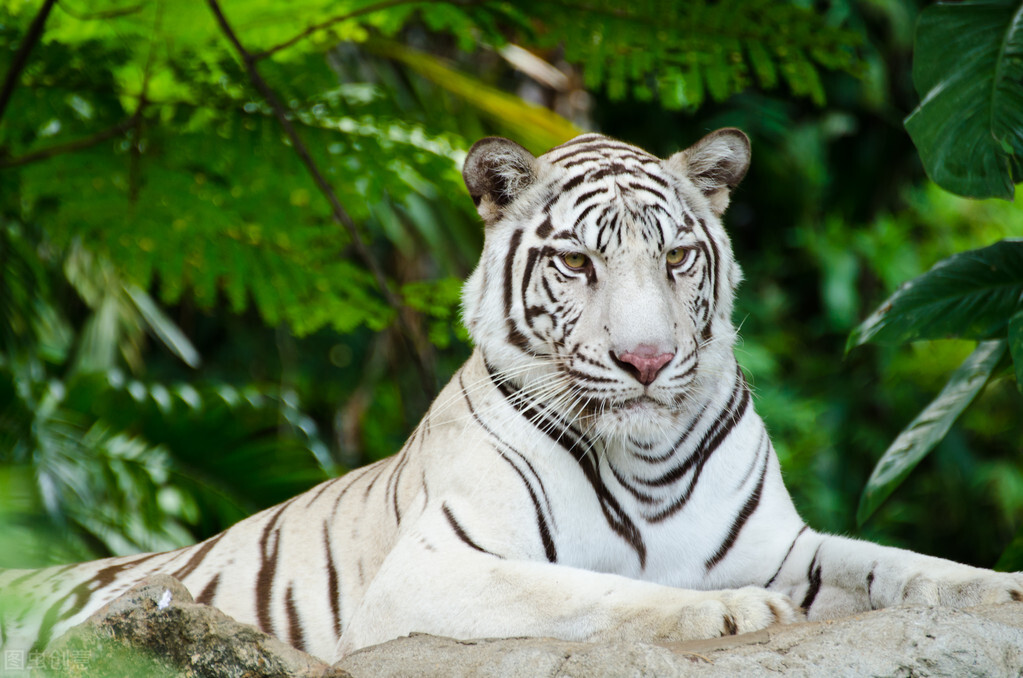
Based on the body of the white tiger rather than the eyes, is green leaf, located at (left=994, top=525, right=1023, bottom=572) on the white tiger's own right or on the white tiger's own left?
on the white tiger's own left

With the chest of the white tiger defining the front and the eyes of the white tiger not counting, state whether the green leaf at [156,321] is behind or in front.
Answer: behind

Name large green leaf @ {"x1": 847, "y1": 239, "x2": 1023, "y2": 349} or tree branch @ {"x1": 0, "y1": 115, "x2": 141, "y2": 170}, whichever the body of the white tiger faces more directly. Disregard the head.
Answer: the large green leaf

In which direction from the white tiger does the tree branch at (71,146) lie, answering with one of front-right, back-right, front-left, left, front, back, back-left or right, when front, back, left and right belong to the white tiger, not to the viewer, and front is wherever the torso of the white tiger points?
back

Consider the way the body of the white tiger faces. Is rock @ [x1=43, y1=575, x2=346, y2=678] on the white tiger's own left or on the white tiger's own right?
on the white tiger's own right

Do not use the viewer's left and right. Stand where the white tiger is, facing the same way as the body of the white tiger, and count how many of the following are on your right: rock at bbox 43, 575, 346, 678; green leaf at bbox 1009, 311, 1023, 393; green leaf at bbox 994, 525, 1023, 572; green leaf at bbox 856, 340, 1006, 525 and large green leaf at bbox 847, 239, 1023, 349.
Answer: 1

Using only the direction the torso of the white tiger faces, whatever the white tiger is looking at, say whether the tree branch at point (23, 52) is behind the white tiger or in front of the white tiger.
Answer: behind

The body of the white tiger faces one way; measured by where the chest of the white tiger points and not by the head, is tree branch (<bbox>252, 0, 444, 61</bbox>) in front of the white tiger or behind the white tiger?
behind

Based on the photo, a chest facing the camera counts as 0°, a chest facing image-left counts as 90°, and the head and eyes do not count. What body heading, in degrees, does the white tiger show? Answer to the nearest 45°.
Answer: approximately 315°

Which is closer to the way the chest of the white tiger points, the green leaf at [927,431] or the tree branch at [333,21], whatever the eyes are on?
the green leaf

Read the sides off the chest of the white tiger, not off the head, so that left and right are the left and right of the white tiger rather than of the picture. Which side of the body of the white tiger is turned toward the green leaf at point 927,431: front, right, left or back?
left
